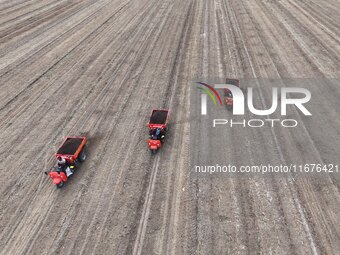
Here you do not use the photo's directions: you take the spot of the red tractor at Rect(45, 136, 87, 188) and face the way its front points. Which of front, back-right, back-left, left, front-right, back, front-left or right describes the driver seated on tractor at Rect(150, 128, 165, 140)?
back-left

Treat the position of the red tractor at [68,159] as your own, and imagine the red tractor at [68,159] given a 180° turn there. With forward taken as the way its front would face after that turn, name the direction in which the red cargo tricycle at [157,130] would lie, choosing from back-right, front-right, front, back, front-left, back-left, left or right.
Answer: front-right

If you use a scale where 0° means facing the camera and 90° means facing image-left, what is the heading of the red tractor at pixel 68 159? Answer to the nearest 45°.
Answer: approximately 45°
